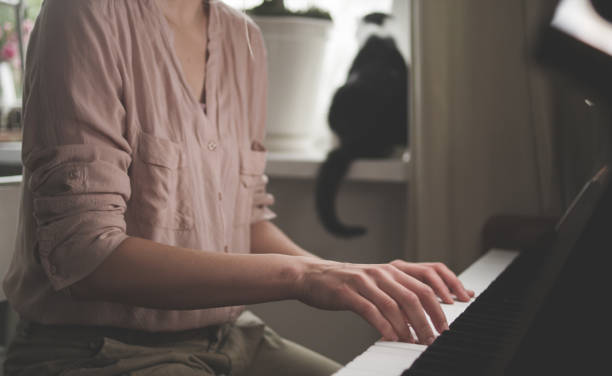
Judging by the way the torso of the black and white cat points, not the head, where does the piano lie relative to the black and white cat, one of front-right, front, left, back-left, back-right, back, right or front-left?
back-right

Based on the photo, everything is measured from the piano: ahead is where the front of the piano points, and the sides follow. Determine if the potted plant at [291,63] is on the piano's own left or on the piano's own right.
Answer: on the piano's own right

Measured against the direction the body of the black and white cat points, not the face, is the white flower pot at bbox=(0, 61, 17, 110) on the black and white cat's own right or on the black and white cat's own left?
on the black and white cat's own left

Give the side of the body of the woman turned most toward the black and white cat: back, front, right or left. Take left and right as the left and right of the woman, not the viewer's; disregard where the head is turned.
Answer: left

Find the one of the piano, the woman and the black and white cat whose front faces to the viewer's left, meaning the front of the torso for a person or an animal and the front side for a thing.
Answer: the piano

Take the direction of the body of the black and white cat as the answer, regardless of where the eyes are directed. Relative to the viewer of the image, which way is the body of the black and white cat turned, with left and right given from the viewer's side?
facing away from the viewer and to the right of the viewer

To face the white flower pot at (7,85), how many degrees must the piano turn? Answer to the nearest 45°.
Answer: approximately 45° to its right

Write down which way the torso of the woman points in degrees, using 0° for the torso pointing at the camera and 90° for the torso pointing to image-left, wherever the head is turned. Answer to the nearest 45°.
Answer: approximately 315°

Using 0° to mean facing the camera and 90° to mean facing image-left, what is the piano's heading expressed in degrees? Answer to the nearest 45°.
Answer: approximately 90°
